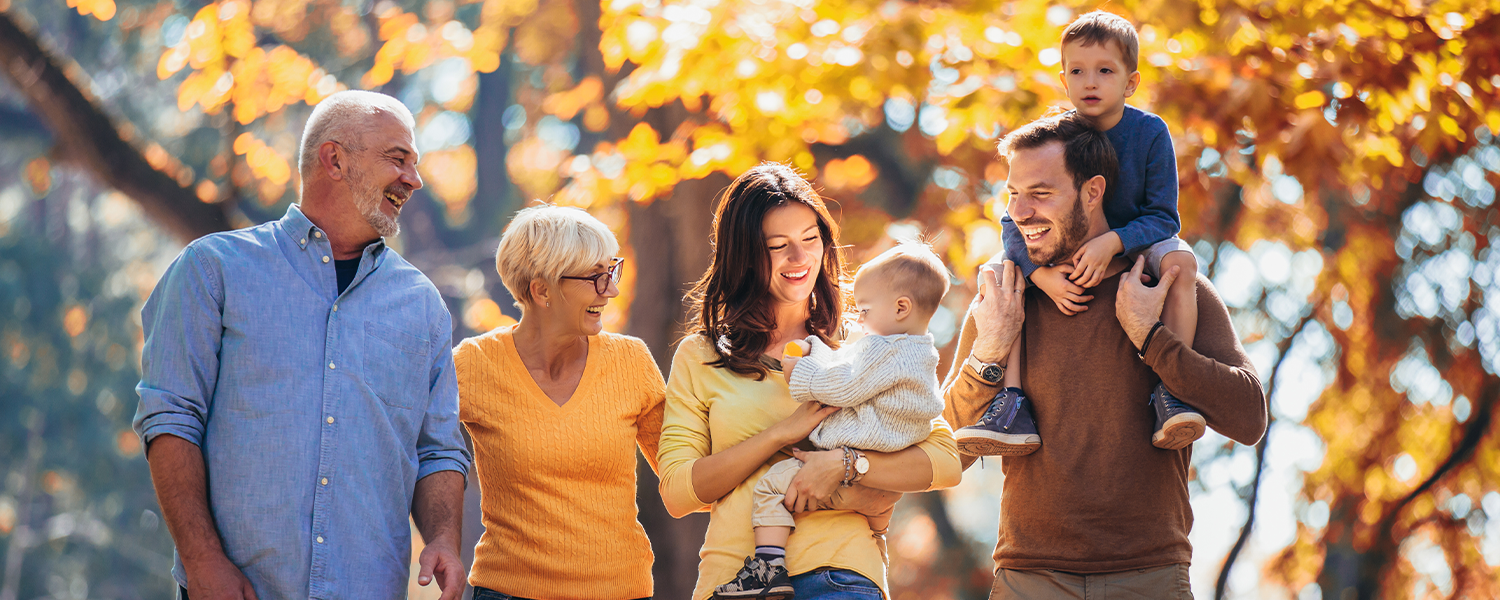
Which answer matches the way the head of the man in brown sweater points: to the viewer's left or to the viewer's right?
to the viewer's left

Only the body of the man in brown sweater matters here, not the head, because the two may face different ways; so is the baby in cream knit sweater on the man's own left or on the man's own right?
on the man's own right

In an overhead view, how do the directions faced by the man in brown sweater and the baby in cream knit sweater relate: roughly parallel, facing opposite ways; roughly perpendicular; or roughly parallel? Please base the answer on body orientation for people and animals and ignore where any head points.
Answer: roughly perpendicular

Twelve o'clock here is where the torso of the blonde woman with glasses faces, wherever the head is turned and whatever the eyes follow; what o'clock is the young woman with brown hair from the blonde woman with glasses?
The young woman with brown hair is roughly at 10 o'clock from the blonde woman with glasses.

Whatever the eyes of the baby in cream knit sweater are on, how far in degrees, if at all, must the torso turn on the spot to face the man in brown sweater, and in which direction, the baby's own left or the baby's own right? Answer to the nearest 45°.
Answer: approximately 180°

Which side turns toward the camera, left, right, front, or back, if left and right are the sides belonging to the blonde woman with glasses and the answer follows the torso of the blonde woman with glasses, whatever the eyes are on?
front

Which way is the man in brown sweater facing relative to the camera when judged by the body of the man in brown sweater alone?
toward the camera

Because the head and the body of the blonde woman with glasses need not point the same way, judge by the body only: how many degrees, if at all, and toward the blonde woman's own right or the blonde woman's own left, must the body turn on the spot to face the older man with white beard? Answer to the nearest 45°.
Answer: approximately 90° to the blonde woman's own right

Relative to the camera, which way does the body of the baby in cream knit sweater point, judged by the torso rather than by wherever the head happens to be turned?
to the viewer's left

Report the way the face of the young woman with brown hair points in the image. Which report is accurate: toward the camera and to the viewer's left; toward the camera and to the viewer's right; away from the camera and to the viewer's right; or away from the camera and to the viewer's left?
toward the camera and to the viewer's right

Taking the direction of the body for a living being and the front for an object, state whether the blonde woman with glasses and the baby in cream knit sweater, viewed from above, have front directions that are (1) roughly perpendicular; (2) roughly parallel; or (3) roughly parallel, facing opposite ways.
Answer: roughly perpendicular

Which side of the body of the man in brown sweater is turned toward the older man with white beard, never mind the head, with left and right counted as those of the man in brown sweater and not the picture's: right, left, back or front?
right
